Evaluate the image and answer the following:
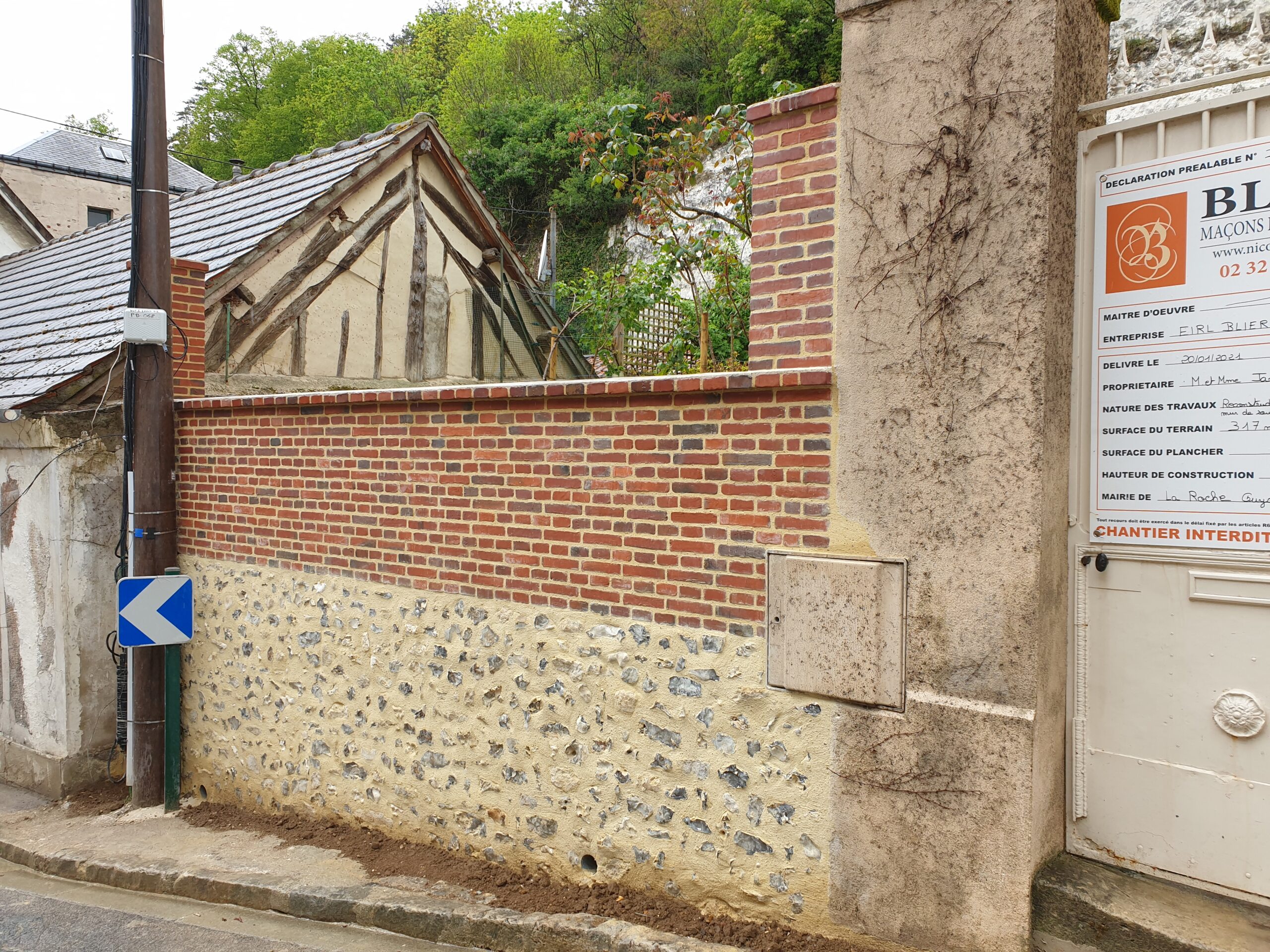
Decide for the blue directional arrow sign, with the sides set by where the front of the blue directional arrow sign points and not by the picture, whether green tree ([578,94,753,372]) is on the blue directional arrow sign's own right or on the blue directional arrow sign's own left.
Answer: on the blue directional arrow sign's own left

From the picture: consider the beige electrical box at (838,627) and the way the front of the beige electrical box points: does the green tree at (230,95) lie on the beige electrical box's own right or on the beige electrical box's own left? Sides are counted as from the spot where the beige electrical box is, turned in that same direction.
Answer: on the beige electrical box's own right

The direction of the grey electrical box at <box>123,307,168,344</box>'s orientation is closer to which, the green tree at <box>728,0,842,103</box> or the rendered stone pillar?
the rendered stone pillar

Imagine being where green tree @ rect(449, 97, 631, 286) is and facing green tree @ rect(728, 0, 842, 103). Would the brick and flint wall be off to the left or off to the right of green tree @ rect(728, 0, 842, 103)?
right

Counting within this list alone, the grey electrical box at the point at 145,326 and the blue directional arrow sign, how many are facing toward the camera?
2

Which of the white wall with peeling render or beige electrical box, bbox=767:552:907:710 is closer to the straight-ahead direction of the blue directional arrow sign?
the beige electrical box

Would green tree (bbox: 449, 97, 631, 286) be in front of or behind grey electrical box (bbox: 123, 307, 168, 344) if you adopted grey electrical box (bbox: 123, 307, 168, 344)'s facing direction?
behind
